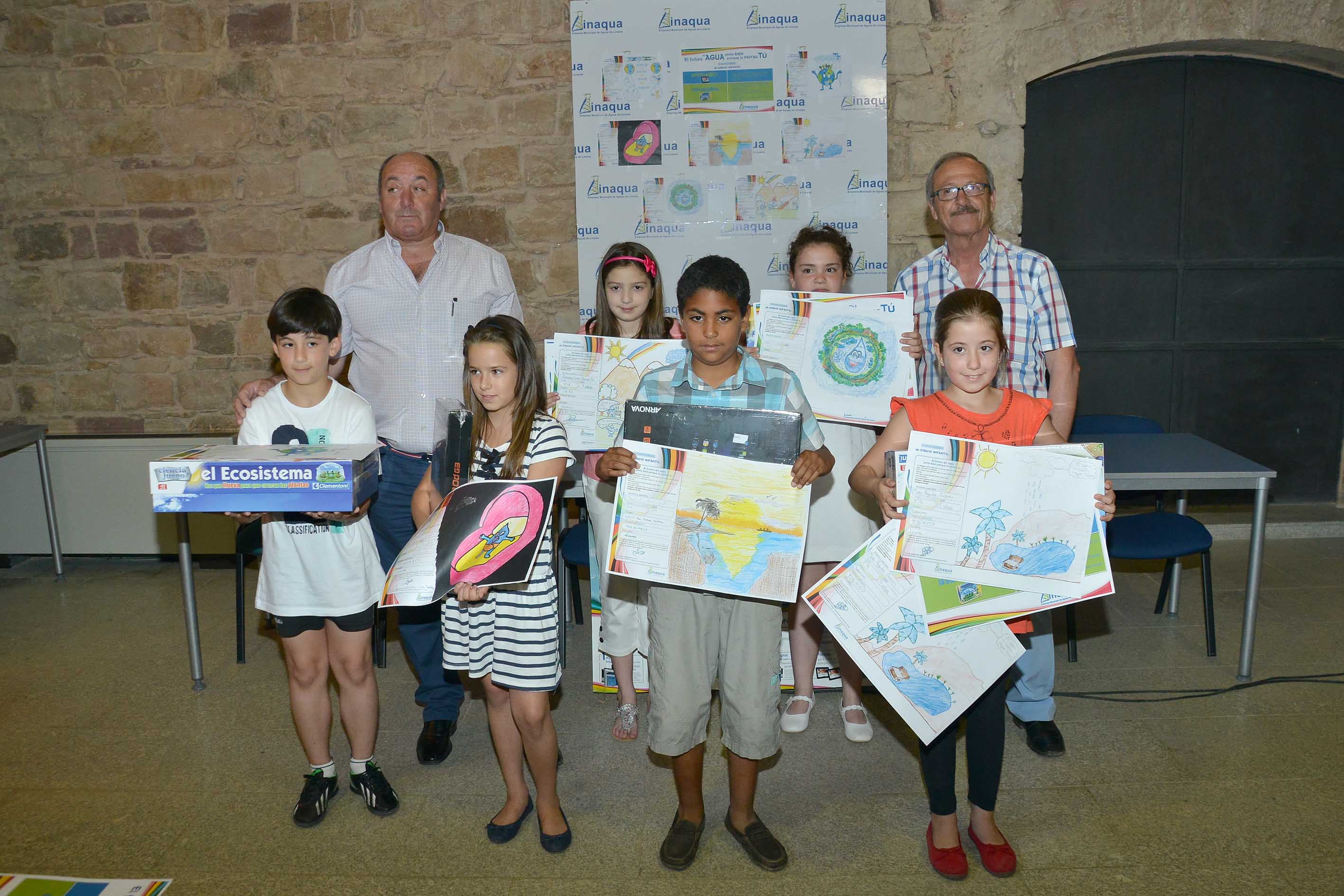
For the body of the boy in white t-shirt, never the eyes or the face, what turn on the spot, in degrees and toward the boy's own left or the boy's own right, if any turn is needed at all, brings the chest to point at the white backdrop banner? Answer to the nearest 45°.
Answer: approximately 135° to the boy's own left

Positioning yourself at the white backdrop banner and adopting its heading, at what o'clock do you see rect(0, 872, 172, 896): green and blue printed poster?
The green and blue printed poster is roughly at 1 o'clock from the white backdrop banner.

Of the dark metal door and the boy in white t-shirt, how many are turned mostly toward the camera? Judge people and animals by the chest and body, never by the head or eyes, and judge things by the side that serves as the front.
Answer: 2

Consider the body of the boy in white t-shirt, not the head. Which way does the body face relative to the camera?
toward the camera

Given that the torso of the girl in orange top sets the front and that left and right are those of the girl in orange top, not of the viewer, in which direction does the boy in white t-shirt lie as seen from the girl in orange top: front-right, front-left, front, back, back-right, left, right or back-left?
right

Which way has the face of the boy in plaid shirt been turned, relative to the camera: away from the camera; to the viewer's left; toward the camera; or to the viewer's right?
toward the camera

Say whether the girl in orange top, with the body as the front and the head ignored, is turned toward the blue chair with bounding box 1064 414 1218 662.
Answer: no

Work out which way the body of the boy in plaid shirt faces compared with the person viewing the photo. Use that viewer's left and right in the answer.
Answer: facing the viewer

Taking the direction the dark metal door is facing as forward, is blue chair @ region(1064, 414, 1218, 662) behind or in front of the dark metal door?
in front

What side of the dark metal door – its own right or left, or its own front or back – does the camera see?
front

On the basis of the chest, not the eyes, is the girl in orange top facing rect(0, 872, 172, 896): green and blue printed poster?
no

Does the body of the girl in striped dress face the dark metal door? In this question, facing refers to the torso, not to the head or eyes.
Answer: no

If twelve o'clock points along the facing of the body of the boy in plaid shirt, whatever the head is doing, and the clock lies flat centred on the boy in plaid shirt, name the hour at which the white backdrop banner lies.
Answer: The white backdrop banner is roughly at 6 o'clock from the boy in plaid shirt.

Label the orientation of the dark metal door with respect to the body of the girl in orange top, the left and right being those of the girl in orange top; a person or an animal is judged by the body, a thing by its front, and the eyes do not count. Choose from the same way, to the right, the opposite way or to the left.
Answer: the same way

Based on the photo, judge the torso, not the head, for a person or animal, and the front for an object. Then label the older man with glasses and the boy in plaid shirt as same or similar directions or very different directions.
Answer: same or similar directions

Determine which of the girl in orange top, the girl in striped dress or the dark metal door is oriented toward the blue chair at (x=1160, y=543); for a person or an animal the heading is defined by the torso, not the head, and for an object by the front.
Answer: the dark metal door

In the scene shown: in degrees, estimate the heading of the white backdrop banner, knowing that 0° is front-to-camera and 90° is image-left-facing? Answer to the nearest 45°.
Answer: approximately 0°
